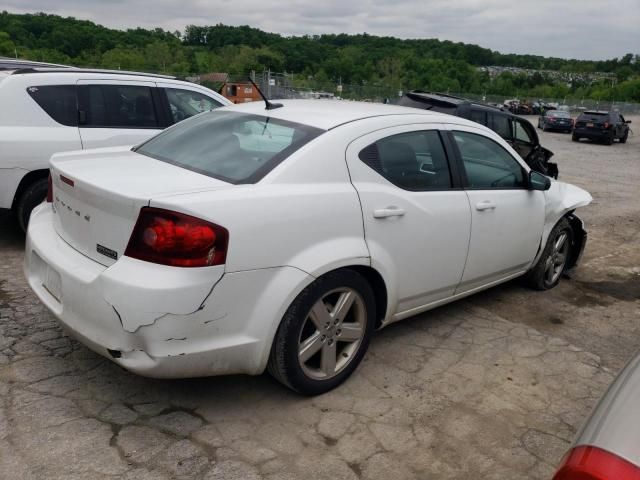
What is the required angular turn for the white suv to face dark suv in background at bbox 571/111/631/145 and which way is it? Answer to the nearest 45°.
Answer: approximately 45° to its left

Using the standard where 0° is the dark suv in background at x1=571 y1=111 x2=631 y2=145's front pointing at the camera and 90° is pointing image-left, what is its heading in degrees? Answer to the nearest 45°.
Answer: approximately 225°

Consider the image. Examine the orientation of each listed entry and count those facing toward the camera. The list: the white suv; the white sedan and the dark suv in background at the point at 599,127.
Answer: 0

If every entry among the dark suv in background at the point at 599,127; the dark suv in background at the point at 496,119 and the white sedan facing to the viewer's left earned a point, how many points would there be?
0

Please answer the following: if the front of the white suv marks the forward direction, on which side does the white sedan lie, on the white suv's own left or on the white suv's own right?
on the white suv's own right

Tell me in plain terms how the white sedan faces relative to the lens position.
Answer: facing away from the viewer and to the right of the viewer

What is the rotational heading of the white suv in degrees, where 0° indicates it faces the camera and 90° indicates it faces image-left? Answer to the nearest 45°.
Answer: approximately 270°

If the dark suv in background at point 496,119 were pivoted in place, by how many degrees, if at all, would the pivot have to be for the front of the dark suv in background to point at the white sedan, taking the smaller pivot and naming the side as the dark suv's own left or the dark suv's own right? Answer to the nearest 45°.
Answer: approximately 135° to the dark suv's own right

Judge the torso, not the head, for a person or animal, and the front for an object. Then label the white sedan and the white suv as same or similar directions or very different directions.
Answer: same or similar directions

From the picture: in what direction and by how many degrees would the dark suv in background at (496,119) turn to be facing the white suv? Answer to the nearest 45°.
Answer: approximately 180°

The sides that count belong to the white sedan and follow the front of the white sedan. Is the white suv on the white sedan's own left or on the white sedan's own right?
on the white sedan's own left

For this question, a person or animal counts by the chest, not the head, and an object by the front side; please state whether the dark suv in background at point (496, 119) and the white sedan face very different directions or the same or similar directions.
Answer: same or similar directions

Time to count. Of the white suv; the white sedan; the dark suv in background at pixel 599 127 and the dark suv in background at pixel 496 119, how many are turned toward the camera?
0

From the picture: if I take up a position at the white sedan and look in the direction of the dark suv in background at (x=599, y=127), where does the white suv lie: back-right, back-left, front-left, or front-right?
front-left

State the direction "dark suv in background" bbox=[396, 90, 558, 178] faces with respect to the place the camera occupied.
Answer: facing away from the viewer and to the right of the viewer

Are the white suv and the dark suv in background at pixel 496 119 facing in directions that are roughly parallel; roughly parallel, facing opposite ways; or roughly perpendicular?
roughly parallel
